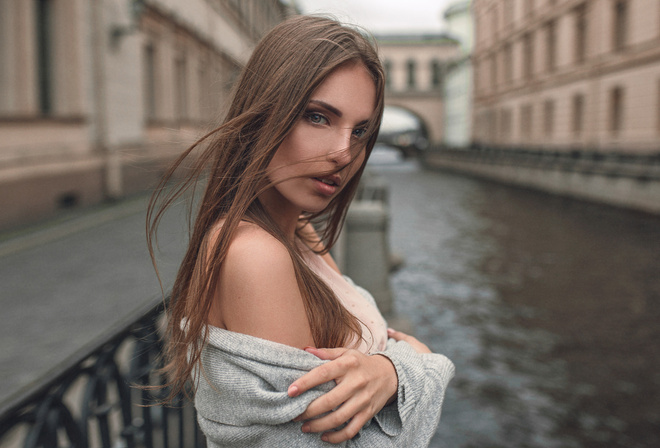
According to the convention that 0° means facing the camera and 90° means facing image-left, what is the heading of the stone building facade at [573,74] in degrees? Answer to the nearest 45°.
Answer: approximately 45°

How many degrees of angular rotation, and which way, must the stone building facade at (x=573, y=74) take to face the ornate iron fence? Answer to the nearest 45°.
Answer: approximately 45° to its left

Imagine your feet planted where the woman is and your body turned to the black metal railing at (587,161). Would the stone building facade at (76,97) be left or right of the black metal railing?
left

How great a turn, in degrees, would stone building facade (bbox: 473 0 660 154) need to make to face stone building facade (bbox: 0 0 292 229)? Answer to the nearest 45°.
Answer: approximately 45° to its left

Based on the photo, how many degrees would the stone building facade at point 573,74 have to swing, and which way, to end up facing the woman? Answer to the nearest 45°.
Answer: approximately 45° to its left
